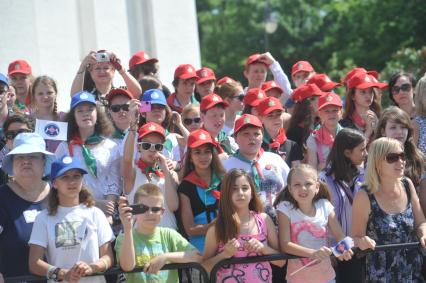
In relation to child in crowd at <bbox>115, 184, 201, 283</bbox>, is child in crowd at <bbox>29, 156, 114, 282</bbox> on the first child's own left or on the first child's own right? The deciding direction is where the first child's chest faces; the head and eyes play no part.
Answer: on the first child's own right

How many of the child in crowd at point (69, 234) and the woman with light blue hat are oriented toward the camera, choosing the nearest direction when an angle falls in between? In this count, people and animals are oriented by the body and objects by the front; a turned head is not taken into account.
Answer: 2

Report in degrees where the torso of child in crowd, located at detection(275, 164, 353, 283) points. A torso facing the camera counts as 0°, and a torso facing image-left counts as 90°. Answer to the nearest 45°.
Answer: approximately 0°

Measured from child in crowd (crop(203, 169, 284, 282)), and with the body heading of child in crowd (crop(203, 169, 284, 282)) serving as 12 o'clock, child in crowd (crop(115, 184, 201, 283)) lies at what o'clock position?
child in crowd (crop(115, 184, 201, 283)) is roughly at 3 o'clock from child in crowd (crop(203, 169, 284, 282)).

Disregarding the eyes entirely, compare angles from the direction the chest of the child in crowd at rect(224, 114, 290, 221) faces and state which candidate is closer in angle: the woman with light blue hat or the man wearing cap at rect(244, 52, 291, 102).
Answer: the woman with light blue hat

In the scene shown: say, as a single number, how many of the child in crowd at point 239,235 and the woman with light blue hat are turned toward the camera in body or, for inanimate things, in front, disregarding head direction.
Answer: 2

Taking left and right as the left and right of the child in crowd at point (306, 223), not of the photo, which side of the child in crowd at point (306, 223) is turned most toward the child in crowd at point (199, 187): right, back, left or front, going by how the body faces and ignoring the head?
right

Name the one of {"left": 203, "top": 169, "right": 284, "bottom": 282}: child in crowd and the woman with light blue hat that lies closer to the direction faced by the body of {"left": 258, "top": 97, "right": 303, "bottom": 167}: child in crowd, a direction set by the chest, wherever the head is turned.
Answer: the child in crowd

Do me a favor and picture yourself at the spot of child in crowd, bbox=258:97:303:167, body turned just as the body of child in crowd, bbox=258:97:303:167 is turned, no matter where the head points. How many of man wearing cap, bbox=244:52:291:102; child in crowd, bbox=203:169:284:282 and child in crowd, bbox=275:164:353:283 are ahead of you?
2

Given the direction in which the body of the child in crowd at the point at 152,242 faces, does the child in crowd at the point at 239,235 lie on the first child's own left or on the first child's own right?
on the first child's own left

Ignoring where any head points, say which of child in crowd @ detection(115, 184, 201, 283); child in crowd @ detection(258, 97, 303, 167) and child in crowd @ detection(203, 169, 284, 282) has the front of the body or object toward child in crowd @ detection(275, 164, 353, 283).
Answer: child in crowd @ detection(258, 97, 303, 167)
